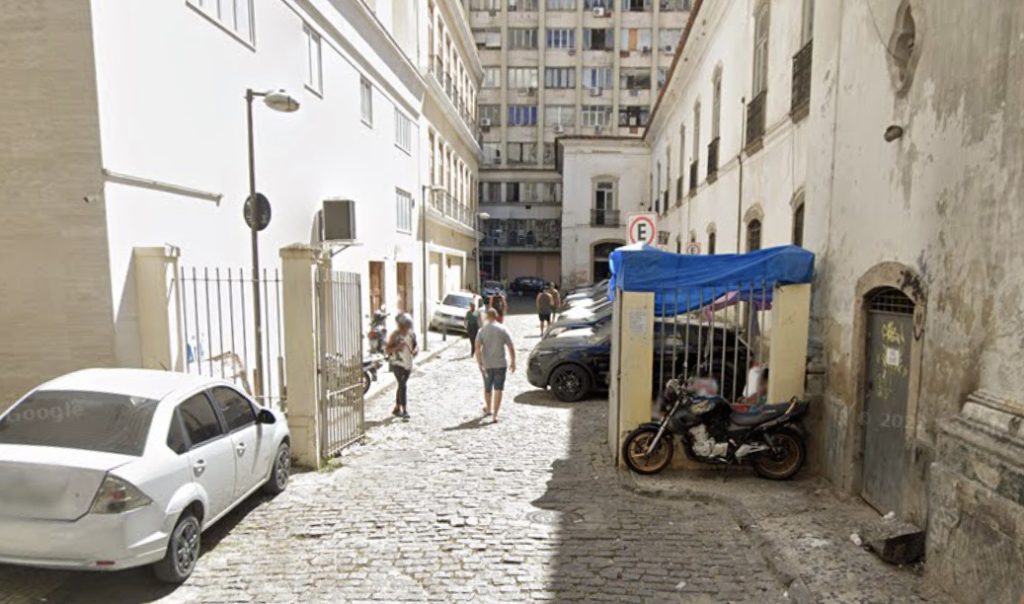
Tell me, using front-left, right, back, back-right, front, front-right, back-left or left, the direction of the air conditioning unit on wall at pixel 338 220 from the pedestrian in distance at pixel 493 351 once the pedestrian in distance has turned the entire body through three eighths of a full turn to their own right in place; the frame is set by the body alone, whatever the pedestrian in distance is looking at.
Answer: back

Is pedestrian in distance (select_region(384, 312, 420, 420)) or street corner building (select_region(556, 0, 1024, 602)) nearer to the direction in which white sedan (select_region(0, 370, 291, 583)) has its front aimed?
the pedestrian in distance

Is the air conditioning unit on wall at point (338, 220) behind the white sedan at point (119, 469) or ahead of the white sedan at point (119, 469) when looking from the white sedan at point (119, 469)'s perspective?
ahead

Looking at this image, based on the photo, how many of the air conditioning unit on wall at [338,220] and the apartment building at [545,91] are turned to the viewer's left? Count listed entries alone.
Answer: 0

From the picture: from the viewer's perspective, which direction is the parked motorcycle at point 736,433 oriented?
to the viewer's left

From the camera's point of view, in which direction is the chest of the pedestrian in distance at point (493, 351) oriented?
away from the camera

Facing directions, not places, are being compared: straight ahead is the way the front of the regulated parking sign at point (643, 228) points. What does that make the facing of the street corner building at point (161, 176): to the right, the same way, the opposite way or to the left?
to the left

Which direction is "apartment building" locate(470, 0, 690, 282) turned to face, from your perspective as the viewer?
facing the viewer

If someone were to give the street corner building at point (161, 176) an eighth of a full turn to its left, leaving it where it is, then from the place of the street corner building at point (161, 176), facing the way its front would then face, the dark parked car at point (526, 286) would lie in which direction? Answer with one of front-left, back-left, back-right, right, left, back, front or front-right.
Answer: front-left

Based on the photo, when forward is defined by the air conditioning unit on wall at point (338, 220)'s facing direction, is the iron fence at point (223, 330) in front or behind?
in front

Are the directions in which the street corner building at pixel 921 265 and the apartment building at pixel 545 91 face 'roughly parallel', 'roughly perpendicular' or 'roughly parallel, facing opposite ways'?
roughly perpendicular

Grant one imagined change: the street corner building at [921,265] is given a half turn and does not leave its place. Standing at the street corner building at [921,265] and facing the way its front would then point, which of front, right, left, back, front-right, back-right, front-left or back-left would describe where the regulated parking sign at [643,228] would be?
left

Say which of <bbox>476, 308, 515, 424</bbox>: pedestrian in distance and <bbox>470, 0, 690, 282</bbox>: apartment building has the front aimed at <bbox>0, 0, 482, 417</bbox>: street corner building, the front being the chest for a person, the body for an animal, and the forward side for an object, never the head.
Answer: the apartment building

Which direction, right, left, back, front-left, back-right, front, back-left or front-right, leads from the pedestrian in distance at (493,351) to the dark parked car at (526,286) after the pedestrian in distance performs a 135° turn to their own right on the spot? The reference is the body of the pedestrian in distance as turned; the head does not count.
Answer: back-left

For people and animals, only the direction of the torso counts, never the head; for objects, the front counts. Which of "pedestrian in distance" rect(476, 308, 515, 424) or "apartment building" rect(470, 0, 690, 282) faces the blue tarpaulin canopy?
the apartment building
